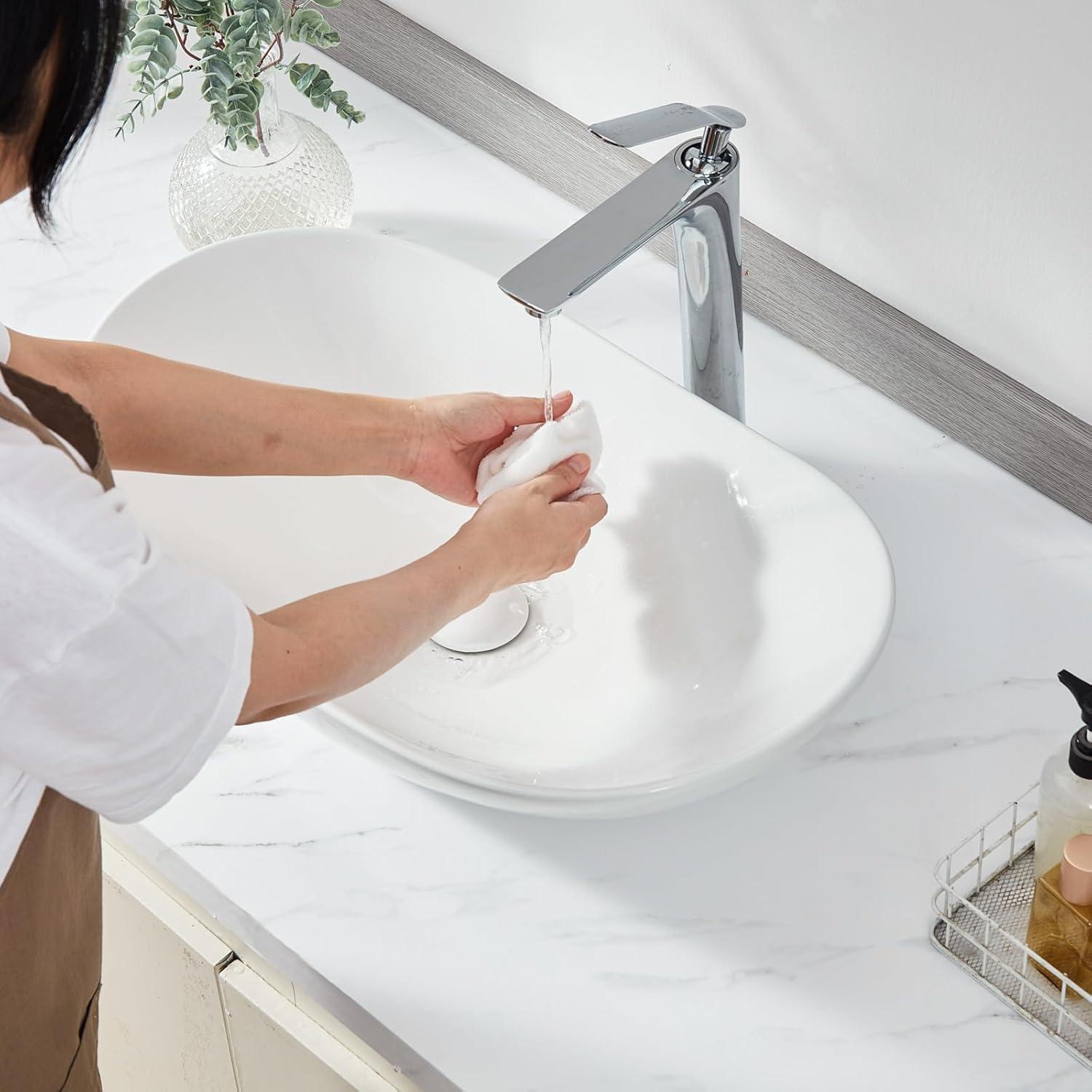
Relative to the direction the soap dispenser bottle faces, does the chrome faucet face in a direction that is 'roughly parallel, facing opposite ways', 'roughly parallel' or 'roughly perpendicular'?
roughly perpendicular

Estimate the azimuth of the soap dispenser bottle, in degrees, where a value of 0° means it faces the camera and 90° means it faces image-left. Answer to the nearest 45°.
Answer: approximately 135°
